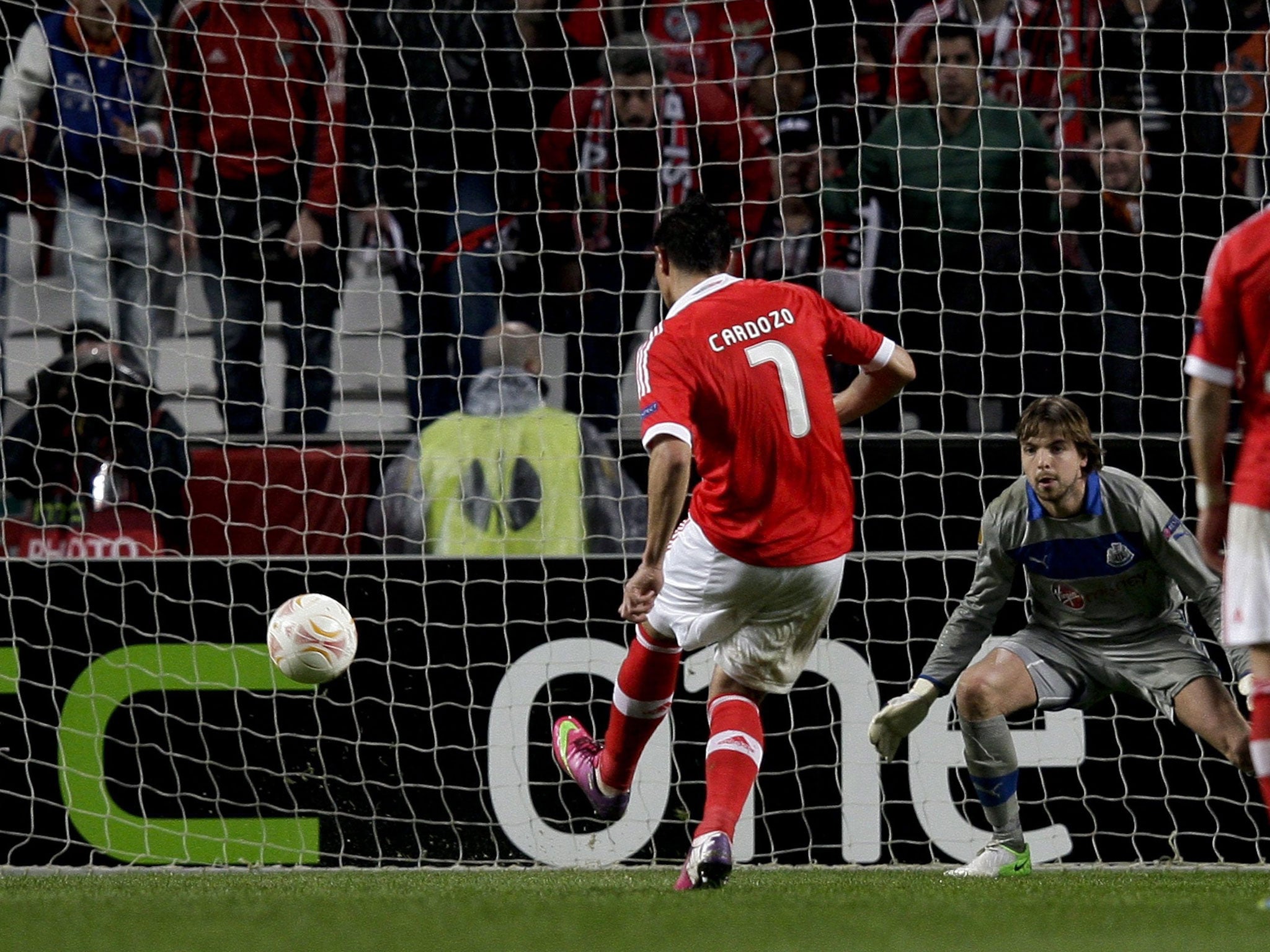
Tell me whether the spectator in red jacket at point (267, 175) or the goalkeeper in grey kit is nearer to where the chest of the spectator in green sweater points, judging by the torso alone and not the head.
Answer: the goalkeeper in grey kit

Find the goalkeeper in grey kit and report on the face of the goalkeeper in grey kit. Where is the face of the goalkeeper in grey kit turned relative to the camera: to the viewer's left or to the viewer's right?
to the viewer's left

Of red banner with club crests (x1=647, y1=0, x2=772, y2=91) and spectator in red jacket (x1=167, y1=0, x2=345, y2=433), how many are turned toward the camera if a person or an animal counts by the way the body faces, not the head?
2

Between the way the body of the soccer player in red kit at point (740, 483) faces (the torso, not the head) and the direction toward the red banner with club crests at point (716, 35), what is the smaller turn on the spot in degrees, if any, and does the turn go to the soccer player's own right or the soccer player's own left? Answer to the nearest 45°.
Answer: approximately 45° to the soccer player's own right

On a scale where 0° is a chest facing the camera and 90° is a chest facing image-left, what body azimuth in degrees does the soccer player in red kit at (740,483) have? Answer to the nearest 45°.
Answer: approximately 135°

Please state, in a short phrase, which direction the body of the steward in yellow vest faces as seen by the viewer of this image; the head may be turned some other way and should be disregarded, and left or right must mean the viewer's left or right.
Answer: facing away from the viewer

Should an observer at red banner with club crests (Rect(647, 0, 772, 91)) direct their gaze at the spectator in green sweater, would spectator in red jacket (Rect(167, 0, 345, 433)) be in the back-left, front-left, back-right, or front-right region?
back-right

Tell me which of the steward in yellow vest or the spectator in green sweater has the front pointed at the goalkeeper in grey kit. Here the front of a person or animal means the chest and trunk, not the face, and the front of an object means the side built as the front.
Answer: the spectator in green sweater
